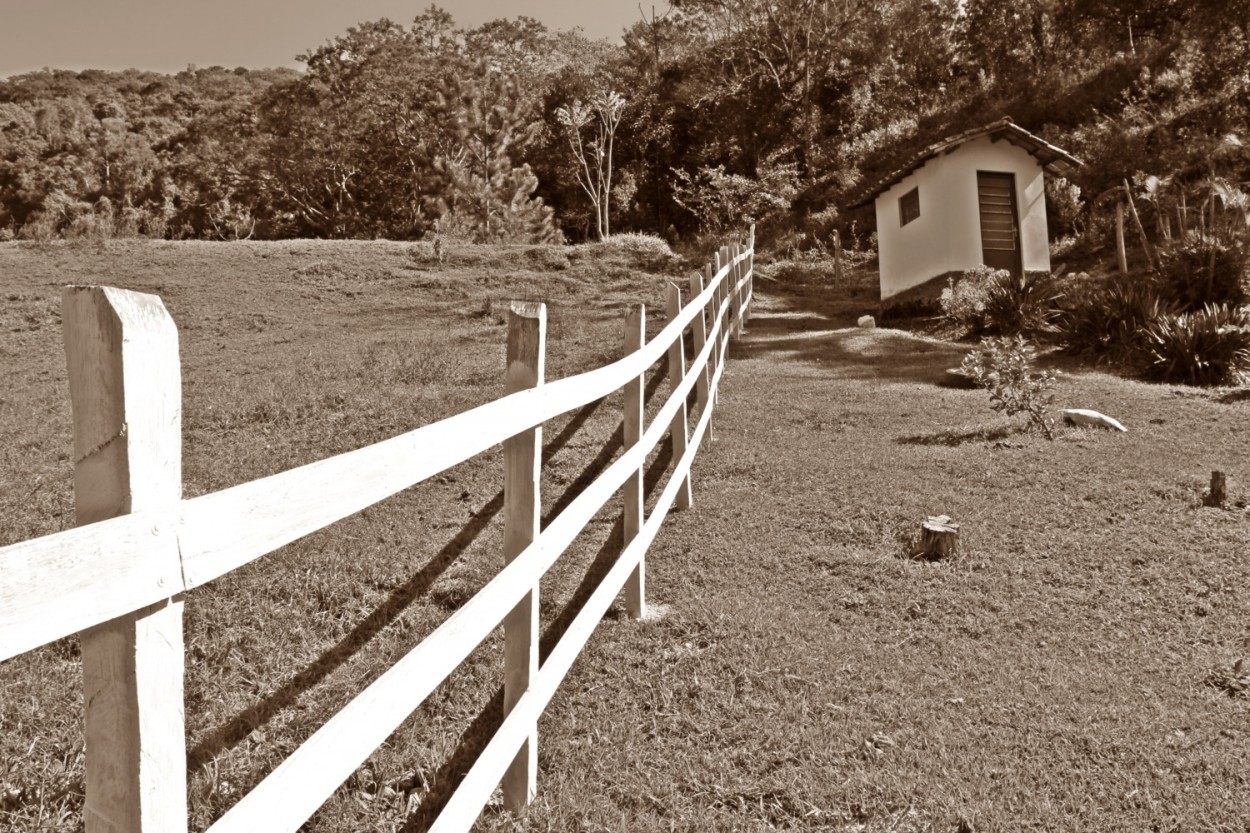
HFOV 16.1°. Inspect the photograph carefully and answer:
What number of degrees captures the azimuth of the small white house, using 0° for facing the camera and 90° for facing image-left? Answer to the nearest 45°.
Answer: approximately 0°

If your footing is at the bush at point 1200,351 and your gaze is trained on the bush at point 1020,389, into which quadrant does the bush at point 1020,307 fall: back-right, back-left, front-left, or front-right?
back-right

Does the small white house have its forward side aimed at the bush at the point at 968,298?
yes

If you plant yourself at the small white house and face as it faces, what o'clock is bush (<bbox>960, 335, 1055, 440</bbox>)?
The bush is roughly at 12 o'clock from the small white house.

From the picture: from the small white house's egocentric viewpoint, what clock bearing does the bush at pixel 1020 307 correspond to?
The bush is roughly at 12 o'clock from the small white house.

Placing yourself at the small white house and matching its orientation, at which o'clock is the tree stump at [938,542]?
The tree stump is roughly at 12 o'clock from the small white house.

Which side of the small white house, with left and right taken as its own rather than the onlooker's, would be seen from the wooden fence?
front

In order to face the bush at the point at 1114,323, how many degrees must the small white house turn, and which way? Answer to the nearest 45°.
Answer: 0° — it already faces it
